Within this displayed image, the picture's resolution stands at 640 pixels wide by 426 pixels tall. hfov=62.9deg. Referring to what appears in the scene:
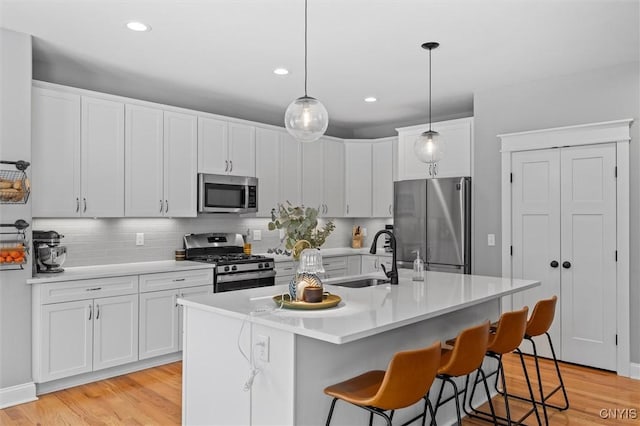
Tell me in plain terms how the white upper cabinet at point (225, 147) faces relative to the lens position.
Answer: facing the viewer and to the right of the viewer

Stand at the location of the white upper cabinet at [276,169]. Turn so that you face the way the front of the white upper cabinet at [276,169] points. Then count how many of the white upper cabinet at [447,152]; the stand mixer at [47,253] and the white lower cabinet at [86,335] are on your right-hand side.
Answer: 2

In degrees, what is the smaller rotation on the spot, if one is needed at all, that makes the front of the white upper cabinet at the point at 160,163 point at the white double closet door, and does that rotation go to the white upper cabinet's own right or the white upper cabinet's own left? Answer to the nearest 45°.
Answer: approximately 45° to the white upper cabinet's own left

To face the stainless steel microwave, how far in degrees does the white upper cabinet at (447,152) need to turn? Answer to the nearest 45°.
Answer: approximately 45° to its right

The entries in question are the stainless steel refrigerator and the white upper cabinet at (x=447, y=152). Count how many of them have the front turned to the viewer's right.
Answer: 0

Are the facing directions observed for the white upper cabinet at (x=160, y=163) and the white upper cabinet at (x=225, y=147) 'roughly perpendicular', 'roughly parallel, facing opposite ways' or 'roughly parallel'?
roughly parallel

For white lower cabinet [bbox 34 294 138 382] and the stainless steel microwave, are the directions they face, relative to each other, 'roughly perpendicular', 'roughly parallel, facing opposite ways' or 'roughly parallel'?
roughly parallel

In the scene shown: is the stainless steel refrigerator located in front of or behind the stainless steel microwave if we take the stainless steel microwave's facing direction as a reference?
in front

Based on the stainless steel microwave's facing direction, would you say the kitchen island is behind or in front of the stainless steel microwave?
in front

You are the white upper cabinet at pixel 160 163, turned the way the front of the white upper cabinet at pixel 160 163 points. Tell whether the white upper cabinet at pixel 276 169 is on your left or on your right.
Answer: on your left

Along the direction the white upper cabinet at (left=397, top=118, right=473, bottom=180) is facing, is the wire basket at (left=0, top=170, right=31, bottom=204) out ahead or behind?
ahead

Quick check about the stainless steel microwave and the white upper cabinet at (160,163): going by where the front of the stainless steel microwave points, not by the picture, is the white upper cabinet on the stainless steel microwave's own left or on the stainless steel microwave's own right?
on the stainless steel microwave's own right
